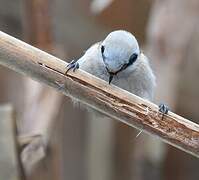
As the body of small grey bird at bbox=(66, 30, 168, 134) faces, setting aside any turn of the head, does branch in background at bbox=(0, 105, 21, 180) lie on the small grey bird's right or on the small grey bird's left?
on the small grey bird's right

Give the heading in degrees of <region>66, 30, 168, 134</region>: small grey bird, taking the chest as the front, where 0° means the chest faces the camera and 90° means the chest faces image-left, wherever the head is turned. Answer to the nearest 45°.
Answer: approximately 0°
